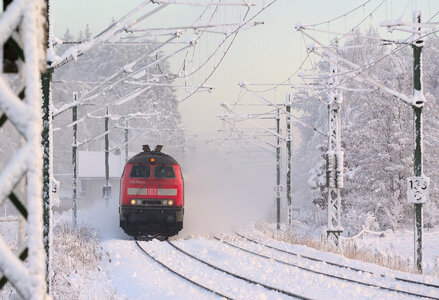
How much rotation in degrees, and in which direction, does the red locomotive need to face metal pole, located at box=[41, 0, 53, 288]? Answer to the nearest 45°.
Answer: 0° — it already faces it

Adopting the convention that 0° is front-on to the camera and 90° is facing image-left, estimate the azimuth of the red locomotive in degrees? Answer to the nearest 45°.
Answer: approximately 0°

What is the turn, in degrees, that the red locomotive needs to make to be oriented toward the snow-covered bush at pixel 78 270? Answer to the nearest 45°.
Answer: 0° — it already faces it

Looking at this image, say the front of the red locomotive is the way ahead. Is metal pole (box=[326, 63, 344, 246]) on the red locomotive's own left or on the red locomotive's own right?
on the red locomotive's own left
